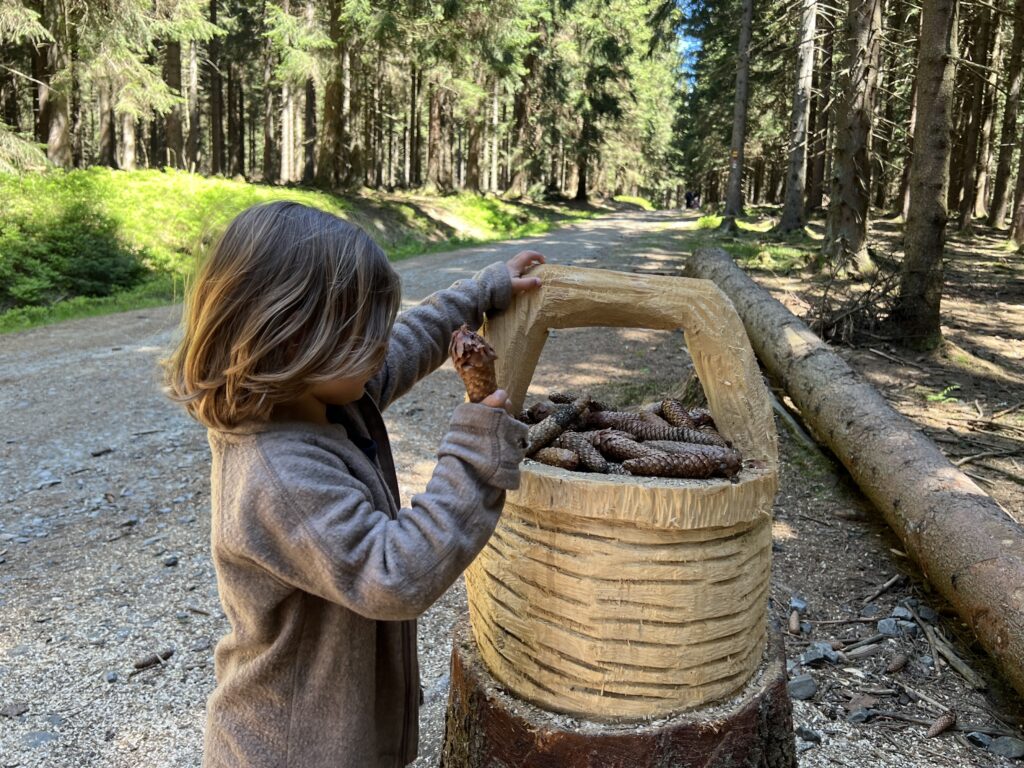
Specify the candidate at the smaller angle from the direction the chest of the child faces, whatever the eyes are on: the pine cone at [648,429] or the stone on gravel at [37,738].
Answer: the pine cone

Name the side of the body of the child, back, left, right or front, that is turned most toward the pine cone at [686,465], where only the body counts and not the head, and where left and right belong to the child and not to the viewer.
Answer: front

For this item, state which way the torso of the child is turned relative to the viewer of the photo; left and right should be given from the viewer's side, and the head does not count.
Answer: facing to the right of the viewer

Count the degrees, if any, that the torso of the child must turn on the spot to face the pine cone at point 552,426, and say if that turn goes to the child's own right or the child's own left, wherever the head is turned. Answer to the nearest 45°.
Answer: approximately 45° to the child's own left

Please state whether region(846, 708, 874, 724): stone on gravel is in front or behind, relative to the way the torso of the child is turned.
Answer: in front

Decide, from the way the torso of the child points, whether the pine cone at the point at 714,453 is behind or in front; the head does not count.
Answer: in front
